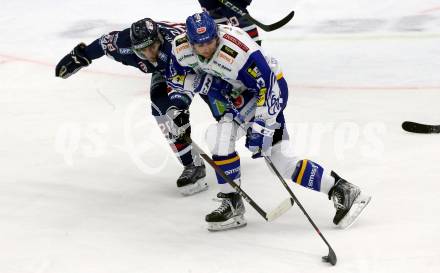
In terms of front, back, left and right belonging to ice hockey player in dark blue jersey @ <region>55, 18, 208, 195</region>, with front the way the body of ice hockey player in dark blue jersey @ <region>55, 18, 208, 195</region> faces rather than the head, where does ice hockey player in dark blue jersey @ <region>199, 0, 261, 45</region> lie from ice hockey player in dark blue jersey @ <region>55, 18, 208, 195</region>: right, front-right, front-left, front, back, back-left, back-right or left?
back-left

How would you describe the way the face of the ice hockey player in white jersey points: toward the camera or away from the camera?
toward the camera

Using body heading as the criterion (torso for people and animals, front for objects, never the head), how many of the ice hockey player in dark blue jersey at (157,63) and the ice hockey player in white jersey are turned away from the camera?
0

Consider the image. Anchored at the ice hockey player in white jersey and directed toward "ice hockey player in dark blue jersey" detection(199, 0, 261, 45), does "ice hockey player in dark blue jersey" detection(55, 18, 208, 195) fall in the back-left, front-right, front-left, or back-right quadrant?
front-left

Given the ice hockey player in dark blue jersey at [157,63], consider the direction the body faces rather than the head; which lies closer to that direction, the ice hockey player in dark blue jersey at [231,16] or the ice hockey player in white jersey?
the ice hockey player in white jersey

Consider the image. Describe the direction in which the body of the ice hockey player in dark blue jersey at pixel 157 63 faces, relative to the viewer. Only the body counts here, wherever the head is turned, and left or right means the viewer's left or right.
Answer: facing the viewer

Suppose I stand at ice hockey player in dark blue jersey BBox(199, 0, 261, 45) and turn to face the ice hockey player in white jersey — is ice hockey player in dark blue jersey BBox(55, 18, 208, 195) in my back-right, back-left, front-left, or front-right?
front-right

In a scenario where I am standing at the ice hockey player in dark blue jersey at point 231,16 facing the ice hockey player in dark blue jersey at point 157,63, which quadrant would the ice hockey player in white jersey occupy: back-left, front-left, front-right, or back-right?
front-left
